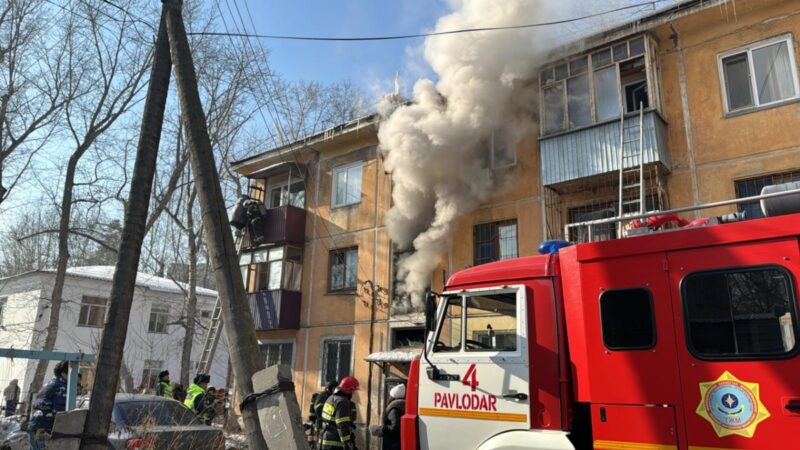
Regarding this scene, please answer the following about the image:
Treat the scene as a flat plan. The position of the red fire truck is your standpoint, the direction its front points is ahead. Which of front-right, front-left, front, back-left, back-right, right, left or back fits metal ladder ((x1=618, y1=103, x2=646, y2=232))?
right

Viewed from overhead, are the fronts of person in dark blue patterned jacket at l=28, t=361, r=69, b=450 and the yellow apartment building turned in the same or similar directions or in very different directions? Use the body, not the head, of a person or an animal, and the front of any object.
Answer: very different directions

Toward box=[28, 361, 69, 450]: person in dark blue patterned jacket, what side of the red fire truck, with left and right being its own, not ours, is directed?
front

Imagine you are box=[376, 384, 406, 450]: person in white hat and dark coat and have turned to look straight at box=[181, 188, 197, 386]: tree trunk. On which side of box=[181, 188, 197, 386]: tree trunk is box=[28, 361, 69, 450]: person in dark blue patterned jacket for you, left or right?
left

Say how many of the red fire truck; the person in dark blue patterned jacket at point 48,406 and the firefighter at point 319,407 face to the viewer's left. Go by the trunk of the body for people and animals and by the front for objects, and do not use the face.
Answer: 1

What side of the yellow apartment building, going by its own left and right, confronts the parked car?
front

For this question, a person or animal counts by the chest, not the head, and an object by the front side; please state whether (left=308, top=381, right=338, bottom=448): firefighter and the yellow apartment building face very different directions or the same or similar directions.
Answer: very different directions

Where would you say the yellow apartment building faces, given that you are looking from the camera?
facing the viewer and to the left of the viewer

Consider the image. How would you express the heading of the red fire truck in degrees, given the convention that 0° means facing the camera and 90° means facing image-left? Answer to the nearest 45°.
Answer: approximately 90°

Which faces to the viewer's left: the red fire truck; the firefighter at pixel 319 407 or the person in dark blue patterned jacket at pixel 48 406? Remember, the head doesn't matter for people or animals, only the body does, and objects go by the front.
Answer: the red fire truck

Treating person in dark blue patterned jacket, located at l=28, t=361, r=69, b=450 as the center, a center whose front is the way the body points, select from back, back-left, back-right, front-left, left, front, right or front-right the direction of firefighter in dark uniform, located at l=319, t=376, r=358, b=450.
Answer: front-right
